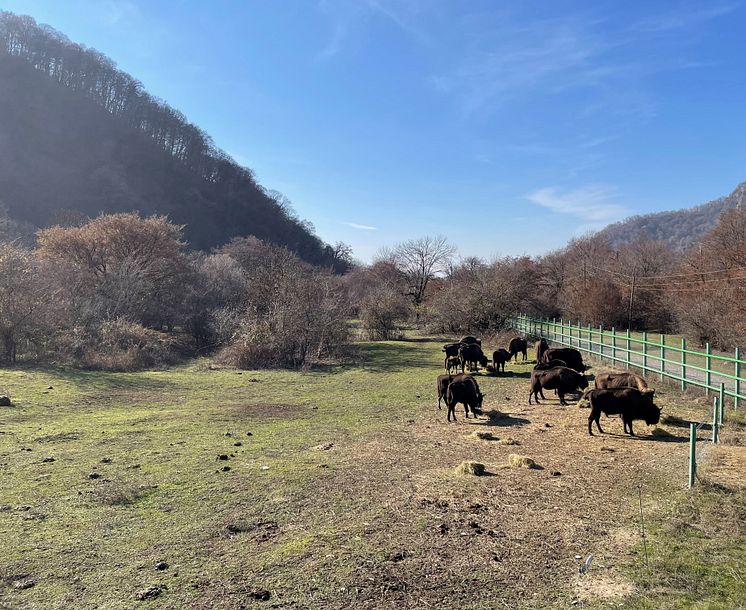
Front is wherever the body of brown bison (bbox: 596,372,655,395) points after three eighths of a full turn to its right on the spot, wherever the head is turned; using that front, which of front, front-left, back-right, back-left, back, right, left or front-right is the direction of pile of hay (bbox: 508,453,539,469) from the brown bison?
front-left

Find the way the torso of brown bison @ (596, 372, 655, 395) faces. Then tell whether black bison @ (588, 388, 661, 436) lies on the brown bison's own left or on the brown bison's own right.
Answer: on the brown bison's own right

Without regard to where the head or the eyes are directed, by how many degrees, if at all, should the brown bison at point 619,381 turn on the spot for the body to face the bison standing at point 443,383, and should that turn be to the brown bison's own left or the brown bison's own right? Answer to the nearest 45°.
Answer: approximately 135° to the brown bison's own right

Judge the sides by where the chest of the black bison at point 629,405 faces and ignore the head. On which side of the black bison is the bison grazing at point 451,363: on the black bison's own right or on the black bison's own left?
on the black bison's own left

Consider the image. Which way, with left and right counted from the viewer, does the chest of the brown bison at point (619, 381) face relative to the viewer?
facing to the right of the viewer

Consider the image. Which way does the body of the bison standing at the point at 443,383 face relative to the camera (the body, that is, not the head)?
to the viewer's right

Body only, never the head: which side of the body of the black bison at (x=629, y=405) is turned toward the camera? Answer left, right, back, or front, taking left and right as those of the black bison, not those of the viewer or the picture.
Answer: right
